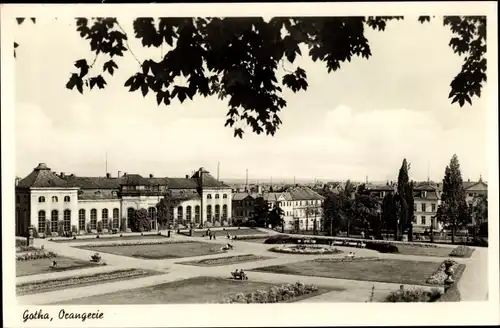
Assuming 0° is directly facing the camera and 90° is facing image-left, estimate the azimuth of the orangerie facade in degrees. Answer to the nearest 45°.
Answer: approximately 315°

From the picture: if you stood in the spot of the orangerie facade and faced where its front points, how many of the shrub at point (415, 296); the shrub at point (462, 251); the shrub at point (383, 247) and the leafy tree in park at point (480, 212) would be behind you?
0

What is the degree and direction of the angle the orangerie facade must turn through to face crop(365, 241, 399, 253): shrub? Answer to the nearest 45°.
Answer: approximately 45° to its left

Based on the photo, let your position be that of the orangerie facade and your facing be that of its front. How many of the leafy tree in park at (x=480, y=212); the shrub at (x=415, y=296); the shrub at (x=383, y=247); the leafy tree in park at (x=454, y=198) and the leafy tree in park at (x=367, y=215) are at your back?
0

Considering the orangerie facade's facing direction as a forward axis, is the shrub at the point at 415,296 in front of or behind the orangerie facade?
in front

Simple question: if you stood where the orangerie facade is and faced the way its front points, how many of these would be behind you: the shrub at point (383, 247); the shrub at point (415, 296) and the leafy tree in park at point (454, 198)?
0

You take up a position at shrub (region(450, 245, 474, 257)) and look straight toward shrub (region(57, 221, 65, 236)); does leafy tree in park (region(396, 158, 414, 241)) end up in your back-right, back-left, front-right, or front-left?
front-right
